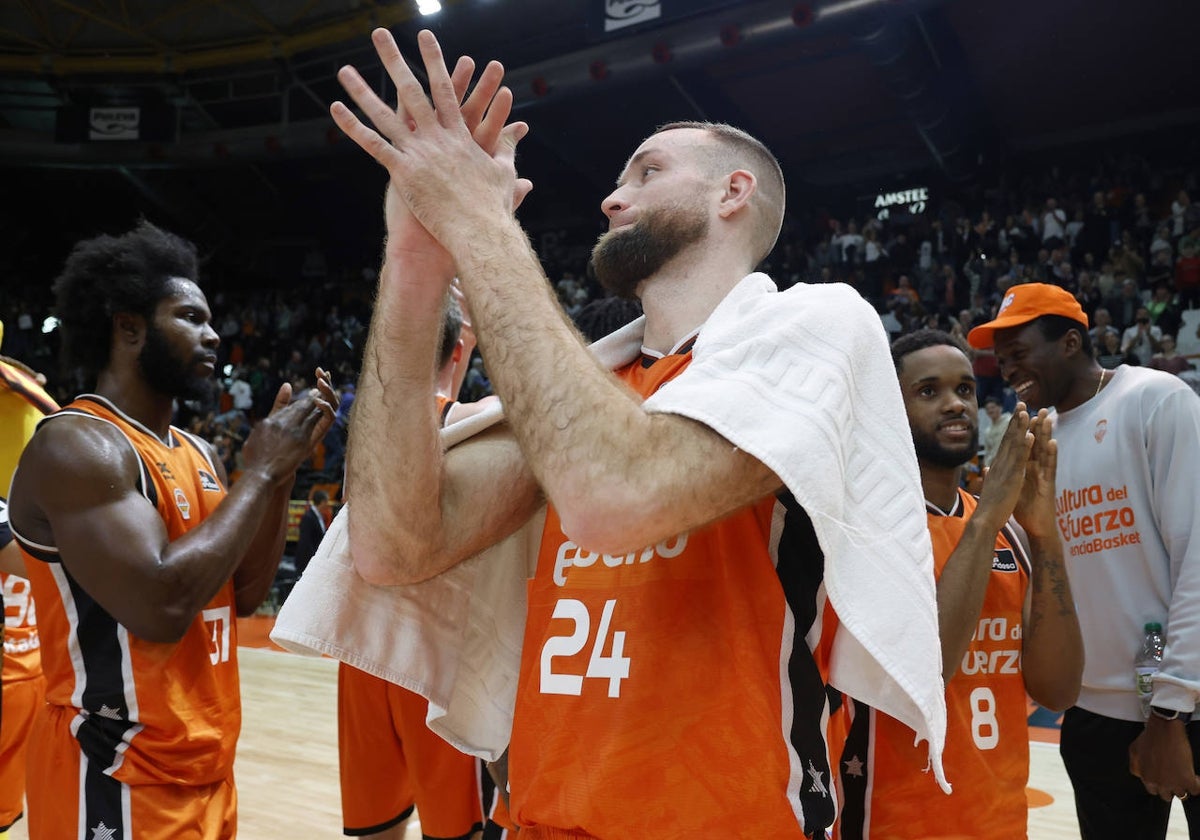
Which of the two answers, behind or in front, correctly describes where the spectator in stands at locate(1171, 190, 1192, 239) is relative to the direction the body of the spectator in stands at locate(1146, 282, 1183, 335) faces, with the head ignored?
behind

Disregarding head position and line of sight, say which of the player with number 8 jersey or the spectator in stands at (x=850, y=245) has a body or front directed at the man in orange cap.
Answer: the spectator in stands

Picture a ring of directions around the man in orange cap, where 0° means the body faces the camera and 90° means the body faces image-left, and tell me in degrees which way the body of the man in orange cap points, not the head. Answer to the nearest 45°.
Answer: approximately 45°

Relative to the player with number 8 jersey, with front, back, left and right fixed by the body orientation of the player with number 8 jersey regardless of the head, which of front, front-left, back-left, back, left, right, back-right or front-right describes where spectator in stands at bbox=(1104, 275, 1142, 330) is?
back-left

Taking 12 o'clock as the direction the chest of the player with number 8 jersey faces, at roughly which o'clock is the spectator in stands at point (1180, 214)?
The spectator in stands is roughly at 8 o'clock from the player with number 8 jersey.

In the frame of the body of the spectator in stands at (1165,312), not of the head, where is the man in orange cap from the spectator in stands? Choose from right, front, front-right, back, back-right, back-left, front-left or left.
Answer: front-left
